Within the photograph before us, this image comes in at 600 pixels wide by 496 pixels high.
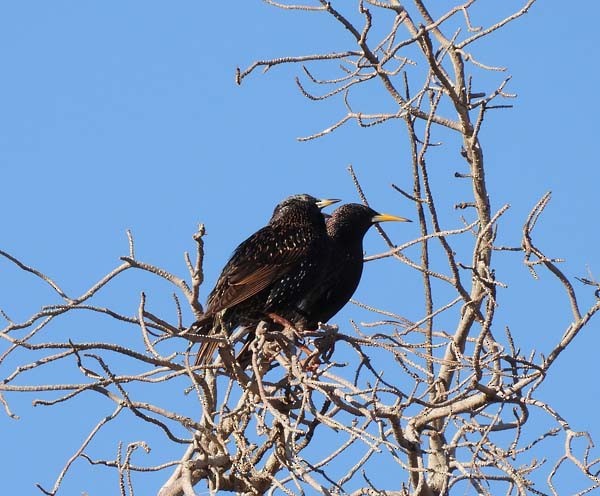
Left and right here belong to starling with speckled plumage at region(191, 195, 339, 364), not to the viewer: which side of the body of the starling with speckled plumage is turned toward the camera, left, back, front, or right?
right

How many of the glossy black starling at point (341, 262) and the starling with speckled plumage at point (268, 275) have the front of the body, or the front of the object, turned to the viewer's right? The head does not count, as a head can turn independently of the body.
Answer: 2

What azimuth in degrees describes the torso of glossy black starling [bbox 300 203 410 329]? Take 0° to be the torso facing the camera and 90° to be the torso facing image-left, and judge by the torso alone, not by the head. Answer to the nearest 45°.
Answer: approximately 270°
